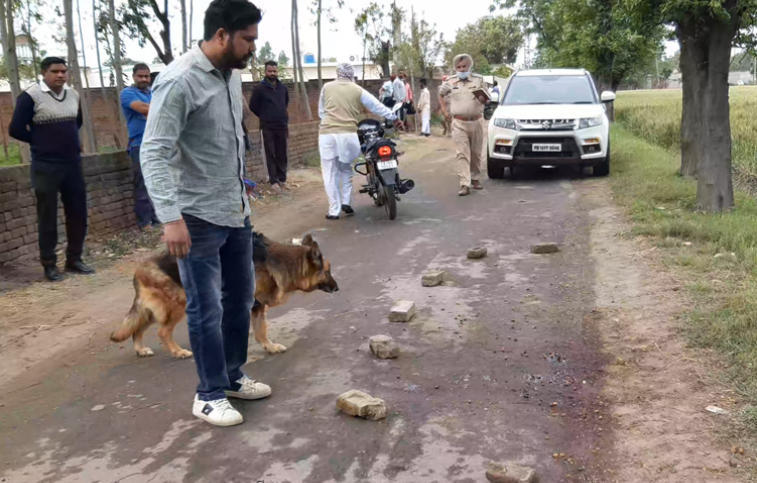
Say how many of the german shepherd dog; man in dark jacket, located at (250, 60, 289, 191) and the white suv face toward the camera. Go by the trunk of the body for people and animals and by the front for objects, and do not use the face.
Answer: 2

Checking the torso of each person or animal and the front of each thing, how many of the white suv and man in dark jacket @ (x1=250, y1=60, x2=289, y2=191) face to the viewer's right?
0

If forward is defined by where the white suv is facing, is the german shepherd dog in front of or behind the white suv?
in front

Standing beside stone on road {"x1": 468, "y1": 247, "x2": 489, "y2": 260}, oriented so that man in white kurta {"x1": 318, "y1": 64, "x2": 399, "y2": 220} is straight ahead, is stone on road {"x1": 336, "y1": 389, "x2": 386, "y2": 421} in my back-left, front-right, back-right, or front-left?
back-left

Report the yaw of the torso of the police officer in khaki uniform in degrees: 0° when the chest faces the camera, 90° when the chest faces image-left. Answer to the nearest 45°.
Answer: approximately 0°

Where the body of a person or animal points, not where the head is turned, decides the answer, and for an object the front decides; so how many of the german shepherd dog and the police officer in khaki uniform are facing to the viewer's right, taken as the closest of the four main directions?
1

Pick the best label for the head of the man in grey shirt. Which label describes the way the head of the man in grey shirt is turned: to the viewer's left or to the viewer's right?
to the viewer's right

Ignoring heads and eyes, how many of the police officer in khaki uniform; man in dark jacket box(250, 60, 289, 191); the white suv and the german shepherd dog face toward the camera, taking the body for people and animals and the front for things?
3

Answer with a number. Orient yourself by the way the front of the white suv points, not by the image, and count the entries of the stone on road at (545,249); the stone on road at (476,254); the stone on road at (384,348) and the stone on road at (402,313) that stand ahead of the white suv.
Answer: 4

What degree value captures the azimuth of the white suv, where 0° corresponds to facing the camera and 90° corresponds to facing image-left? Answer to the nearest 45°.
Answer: approximately 0°

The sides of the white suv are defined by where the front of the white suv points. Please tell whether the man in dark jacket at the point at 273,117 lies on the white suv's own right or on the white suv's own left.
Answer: on the white suv's own right

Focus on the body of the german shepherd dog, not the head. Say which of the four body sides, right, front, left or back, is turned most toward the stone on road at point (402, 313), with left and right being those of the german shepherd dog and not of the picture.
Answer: front

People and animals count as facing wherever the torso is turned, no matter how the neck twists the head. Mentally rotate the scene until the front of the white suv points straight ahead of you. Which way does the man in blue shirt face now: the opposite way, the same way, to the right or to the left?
to the left

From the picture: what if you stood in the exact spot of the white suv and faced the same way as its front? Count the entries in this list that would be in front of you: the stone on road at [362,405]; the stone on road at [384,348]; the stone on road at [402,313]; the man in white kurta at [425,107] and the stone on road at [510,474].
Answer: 4

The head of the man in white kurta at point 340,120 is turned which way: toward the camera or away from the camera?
away from the camera

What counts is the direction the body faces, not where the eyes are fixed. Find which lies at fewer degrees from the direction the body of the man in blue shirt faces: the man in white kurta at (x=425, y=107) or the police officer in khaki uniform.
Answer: the police officer in khaki uniform
